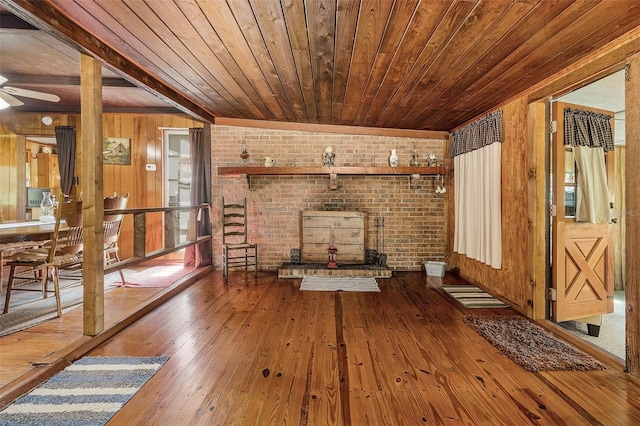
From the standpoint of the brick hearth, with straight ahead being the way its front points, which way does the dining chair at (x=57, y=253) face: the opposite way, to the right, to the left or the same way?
to the right

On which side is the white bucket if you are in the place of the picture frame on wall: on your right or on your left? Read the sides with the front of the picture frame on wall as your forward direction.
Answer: on your left

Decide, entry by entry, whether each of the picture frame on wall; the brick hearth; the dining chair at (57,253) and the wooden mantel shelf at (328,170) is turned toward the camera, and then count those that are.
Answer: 3

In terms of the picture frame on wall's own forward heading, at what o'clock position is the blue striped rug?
The blue striped rug is roughly at 12 o'clock from the picture frame on wall.

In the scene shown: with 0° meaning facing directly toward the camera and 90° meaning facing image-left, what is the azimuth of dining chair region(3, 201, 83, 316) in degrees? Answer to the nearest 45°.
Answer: approximately 135°

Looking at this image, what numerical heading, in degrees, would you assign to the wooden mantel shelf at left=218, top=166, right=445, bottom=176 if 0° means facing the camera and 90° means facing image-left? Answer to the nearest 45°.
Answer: approximately 0°
